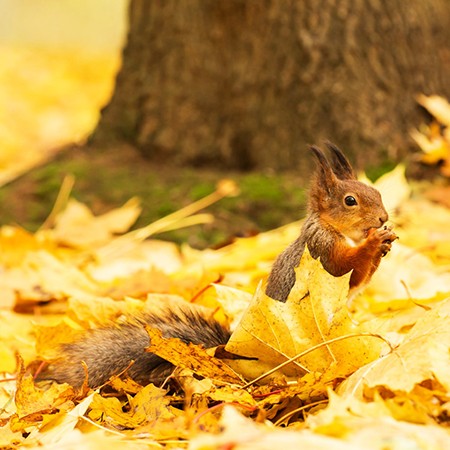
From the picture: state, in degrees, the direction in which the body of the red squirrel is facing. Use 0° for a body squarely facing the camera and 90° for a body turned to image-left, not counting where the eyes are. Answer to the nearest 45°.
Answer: approximately 270°

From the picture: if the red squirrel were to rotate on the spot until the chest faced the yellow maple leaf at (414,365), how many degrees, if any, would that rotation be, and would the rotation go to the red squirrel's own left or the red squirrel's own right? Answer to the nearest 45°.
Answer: approximately 90° to the red squirrel's own right

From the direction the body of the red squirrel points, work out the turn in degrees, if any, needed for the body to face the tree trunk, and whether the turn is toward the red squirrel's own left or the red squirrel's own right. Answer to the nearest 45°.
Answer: approximately 90° to the red squirrel's own left
